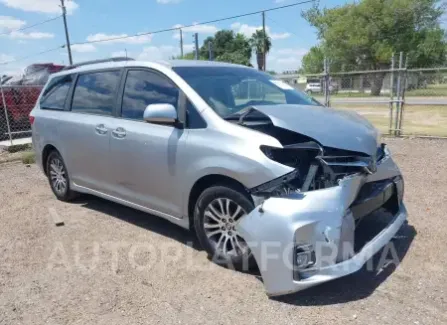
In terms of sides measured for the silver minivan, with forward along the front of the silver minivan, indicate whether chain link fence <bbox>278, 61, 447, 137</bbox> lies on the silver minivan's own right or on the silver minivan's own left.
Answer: on the silver minivan's own left

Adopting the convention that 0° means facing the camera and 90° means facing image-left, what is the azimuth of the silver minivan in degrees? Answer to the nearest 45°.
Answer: approximately 315°

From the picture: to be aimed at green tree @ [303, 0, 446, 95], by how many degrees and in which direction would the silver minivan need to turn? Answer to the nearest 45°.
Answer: approximately 90° to its left

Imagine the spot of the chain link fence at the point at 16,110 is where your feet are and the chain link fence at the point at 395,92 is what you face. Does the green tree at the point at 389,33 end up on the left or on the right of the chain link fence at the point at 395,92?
left

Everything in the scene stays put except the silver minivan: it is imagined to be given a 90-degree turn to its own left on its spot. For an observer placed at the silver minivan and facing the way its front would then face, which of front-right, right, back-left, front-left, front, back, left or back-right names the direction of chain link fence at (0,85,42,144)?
left
